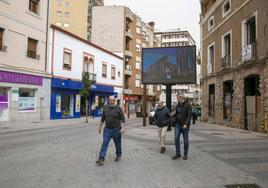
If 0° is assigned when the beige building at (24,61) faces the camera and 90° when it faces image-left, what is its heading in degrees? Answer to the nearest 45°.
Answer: approximately 315°

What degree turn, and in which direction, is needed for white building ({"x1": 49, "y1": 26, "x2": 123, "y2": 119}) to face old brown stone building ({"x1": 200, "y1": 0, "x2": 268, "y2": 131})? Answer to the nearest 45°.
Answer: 0° — it already faces it

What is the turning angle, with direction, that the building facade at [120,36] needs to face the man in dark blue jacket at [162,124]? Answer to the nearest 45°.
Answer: approximately 45° to its right

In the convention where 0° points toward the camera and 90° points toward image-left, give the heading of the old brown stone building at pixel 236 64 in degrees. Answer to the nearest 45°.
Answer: approximately 45°

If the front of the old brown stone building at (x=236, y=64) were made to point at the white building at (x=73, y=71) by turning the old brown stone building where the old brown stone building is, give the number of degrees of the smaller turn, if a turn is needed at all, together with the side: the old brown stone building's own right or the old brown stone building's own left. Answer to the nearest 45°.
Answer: approximately 45° to the old brown stone building's own right

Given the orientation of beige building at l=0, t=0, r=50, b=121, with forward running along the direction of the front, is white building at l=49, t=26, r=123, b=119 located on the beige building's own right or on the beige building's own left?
on the beige building's own left

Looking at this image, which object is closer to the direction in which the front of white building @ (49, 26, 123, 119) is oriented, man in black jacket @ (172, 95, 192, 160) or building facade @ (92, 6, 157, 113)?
the man in black jacket

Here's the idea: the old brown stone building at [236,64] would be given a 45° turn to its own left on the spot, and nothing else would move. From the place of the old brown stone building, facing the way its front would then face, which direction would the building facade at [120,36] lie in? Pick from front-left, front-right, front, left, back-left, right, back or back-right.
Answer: back-right

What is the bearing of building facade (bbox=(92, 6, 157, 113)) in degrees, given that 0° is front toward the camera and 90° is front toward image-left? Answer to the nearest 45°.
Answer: approximately 315°
